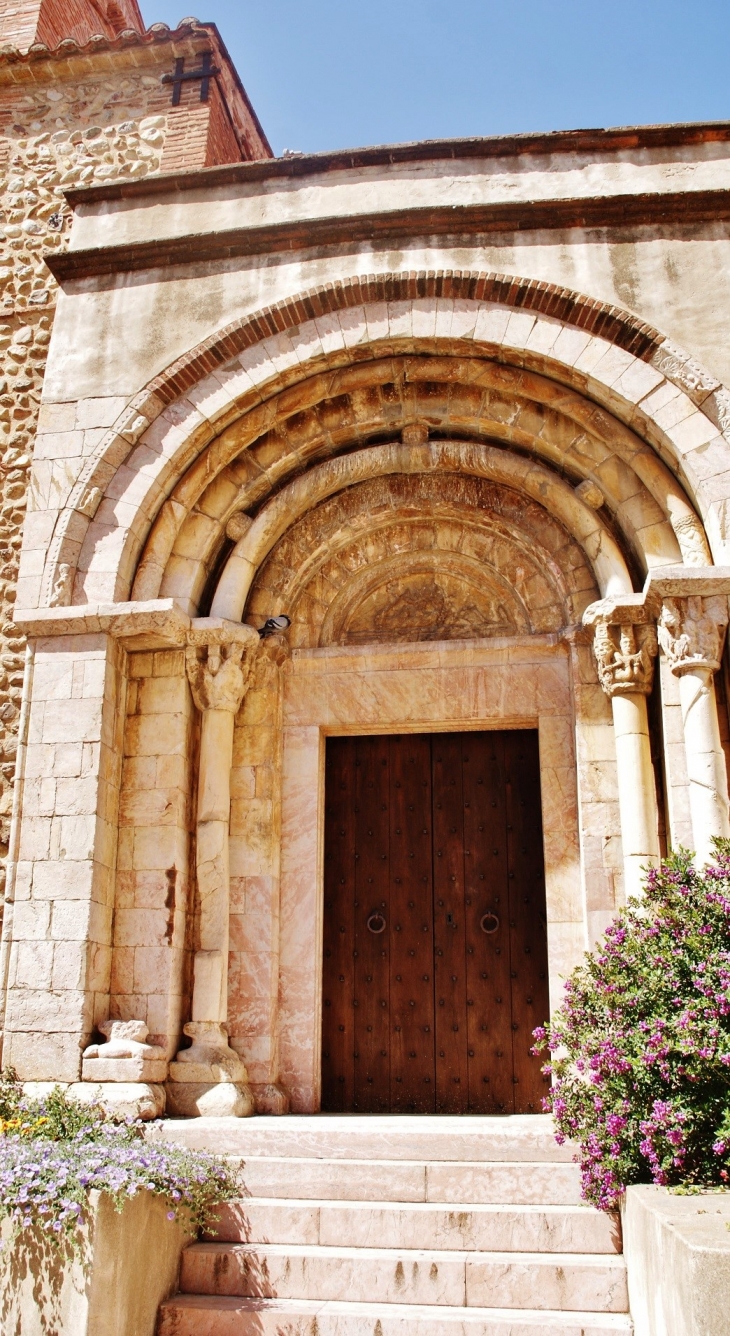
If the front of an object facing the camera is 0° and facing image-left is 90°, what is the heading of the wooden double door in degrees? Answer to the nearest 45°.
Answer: approximately 0°

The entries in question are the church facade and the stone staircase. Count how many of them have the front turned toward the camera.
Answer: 2

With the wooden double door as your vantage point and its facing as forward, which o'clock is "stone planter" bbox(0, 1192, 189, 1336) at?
The stone planter is roughly at 1 o'clock from the wooden double door.

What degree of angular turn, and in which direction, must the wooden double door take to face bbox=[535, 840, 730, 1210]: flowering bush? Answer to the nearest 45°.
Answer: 0° — it already faces it

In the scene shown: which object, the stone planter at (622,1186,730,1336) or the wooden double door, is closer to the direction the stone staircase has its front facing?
the stone planter

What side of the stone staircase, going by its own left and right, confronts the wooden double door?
back

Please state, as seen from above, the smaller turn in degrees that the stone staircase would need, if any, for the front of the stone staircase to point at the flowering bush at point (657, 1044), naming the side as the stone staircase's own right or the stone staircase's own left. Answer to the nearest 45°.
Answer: approximately 90° to the stone staircase's own left

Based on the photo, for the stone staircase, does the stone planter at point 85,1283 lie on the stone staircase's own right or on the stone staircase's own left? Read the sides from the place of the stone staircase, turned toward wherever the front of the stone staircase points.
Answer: on the stone staircase's own right
